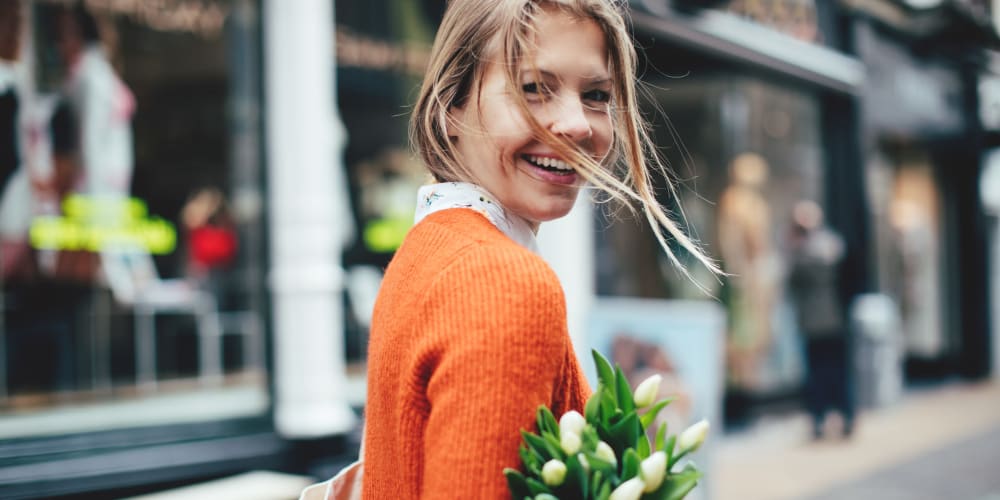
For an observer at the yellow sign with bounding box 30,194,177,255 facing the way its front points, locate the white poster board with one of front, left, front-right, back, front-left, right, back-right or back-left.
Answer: front-left

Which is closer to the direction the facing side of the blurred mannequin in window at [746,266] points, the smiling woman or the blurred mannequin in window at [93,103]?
the smiling woman

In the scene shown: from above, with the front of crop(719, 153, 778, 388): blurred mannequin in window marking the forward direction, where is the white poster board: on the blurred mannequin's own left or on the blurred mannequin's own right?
on the blurred mannequin's own right

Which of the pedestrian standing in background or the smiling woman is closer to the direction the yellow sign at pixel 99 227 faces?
the smiling woman

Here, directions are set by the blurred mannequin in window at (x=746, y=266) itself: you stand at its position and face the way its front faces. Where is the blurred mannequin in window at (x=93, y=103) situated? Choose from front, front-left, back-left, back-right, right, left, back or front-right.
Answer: right

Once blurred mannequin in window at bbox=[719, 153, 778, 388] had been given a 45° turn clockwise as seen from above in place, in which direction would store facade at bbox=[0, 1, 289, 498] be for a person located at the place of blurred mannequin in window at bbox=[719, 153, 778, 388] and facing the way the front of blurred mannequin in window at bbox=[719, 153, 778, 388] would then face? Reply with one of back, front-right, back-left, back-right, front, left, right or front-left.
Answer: front-right

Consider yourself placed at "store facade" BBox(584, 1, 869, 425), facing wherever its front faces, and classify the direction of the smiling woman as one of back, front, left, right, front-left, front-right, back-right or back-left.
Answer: front-right

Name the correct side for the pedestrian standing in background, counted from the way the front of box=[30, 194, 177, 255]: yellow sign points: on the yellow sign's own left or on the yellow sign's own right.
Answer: on the yellow sign's own left

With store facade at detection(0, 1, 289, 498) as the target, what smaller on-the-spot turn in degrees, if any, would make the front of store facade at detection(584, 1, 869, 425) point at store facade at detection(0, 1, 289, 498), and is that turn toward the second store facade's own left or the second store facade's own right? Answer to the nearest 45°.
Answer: approximately 90° to the second store facade's own right

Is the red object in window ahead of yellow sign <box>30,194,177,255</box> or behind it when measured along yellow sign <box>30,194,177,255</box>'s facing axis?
behind

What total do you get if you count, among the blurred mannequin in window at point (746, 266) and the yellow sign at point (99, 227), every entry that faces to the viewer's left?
0

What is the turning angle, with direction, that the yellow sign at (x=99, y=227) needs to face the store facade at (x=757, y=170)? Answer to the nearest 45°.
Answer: approximately 90° to its left

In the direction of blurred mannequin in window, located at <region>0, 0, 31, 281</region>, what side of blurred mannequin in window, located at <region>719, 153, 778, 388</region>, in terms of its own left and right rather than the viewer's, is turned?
right

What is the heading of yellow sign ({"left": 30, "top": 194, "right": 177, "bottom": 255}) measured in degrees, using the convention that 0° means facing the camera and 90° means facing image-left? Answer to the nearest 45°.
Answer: approximately 0°
